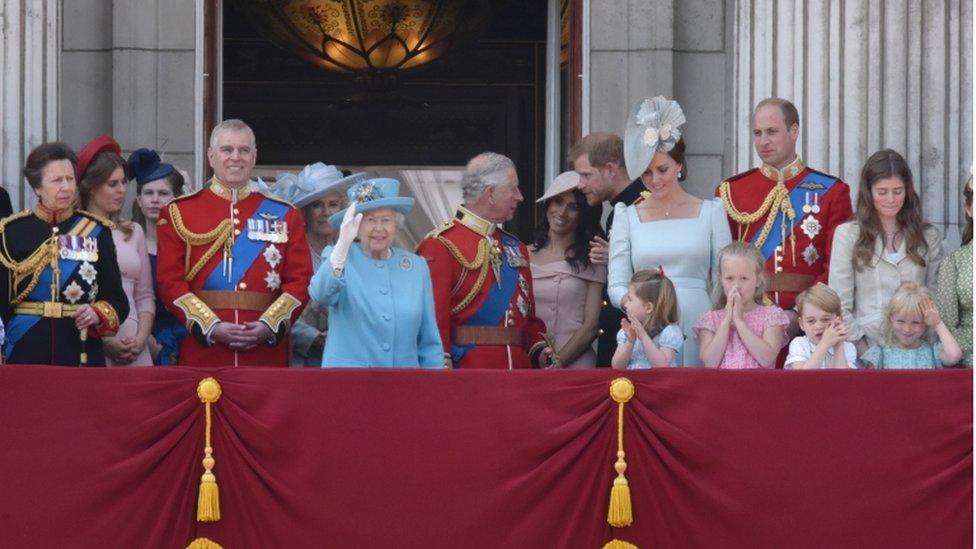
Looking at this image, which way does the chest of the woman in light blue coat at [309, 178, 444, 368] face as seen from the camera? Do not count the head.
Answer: toward the camera

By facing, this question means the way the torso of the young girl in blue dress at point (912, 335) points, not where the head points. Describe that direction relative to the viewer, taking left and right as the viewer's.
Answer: facing the viewer

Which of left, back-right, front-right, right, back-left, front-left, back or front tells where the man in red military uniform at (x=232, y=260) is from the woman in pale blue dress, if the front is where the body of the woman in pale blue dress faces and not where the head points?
right

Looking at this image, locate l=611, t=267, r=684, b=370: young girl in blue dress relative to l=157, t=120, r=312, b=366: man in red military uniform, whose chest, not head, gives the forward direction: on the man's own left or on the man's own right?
on the man's own left

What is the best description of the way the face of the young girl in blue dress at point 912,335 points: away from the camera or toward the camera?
toward the camera

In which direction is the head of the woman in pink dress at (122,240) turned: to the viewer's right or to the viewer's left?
to the viewer's right

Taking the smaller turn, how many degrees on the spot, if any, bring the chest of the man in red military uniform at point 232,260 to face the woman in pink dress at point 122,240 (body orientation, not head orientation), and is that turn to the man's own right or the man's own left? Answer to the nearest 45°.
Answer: approximately 90° to the man's own right

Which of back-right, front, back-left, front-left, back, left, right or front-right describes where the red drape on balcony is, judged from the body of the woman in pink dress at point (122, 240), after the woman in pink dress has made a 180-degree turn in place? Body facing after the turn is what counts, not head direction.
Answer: back

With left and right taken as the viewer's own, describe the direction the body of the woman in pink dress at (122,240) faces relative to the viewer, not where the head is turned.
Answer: facing the viewer and to the right of the viewer

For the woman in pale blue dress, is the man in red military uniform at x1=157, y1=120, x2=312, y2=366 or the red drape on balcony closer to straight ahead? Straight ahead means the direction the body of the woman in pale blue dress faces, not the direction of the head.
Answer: the red drape on balcony

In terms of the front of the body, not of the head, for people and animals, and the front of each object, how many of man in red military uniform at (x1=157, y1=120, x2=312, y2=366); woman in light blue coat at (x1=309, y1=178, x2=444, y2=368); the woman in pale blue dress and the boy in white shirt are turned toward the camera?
4

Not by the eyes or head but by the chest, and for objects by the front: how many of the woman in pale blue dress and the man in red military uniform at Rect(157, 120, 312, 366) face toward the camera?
2
